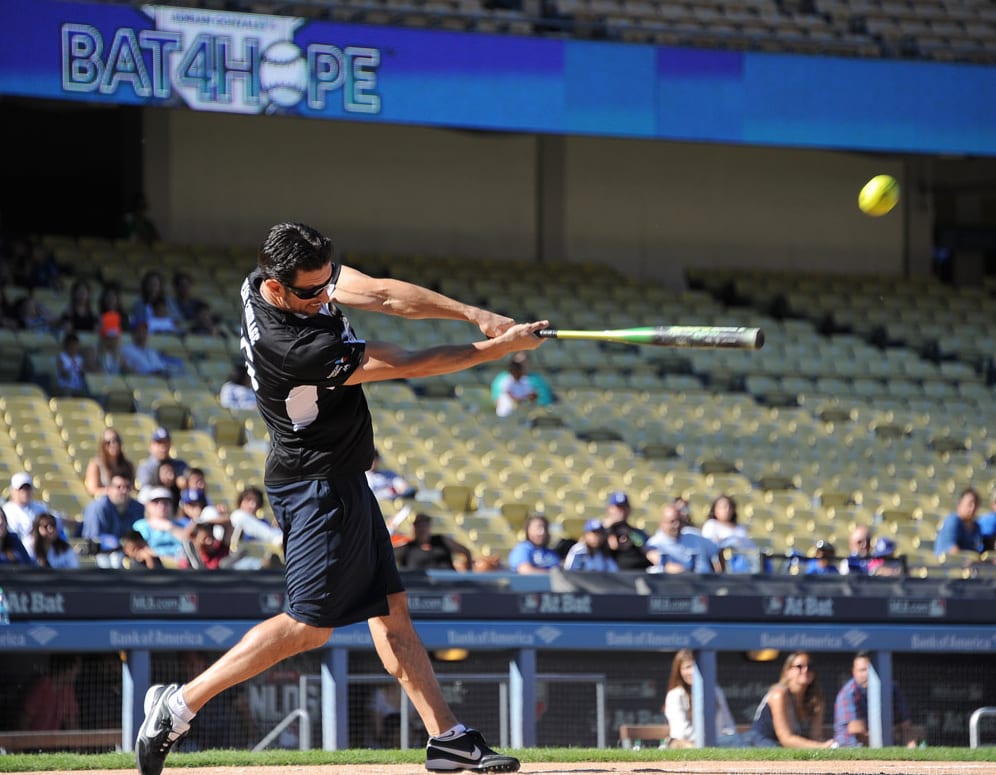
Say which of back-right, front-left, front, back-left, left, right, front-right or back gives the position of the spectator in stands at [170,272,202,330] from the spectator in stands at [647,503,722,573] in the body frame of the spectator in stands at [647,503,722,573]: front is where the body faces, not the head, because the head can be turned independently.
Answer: back-right

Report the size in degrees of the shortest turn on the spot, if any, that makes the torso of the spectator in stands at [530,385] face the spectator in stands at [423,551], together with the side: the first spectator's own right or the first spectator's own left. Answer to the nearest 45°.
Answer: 0° — they already face them

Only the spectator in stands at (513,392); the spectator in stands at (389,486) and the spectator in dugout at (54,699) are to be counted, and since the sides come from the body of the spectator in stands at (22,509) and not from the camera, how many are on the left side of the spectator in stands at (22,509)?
2

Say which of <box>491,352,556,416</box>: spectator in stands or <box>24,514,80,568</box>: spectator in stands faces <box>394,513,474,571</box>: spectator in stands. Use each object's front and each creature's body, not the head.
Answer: <box>491,352,556,416</box>: spectator in stands

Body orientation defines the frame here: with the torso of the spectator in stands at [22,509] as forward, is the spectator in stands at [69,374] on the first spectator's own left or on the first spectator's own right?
on the first spectator's own left

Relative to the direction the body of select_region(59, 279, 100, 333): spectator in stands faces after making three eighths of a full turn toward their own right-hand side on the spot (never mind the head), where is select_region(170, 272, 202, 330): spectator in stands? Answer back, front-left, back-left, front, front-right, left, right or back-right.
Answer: right
